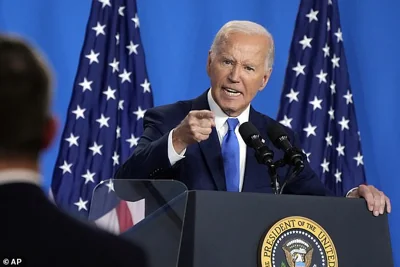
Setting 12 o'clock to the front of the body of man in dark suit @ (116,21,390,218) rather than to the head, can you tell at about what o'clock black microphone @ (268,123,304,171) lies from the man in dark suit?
The black microphone is roughly at 11 o'clock from the man in dark suit.

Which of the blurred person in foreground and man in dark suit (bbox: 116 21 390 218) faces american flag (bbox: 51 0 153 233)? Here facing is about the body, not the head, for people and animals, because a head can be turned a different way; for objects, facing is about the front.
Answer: the blurred person in foreground

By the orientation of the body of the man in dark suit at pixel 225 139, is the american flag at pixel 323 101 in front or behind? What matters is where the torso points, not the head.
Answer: behind

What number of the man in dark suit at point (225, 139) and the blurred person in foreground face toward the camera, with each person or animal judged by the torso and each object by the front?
1

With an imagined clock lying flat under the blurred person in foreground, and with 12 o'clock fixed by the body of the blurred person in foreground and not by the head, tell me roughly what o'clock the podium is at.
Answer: The podium is roughly at 1 o'clock from the blurred person in foreground.

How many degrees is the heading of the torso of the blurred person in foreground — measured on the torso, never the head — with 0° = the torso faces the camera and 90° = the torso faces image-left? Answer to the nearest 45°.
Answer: approximately 180°

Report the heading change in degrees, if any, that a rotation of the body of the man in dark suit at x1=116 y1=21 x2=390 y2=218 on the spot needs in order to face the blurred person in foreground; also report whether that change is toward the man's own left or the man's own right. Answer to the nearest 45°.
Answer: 0° — they already face them

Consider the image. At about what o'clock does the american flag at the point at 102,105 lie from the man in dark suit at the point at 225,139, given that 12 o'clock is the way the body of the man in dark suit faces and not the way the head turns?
The american flag is roughly at 5 o'clock from the man in dark suit.

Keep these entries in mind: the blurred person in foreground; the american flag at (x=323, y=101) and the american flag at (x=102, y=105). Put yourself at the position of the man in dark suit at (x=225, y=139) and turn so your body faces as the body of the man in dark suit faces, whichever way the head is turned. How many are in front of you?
1

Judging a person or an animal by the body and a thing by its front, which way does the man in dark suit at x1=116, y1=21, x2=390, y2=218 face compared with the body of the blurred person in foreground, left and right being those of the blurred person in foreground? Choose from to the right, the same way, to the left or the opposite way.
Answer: the opposite way

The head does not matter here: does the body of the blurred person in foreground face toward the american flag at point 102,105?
yes

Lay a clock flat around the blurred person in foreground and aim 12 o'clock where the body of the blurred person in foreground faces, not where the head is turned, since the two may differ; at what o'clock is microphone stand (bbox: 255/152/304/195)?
The microphone stand is roughly at 1 o'clock from the blurred person in foreground.
